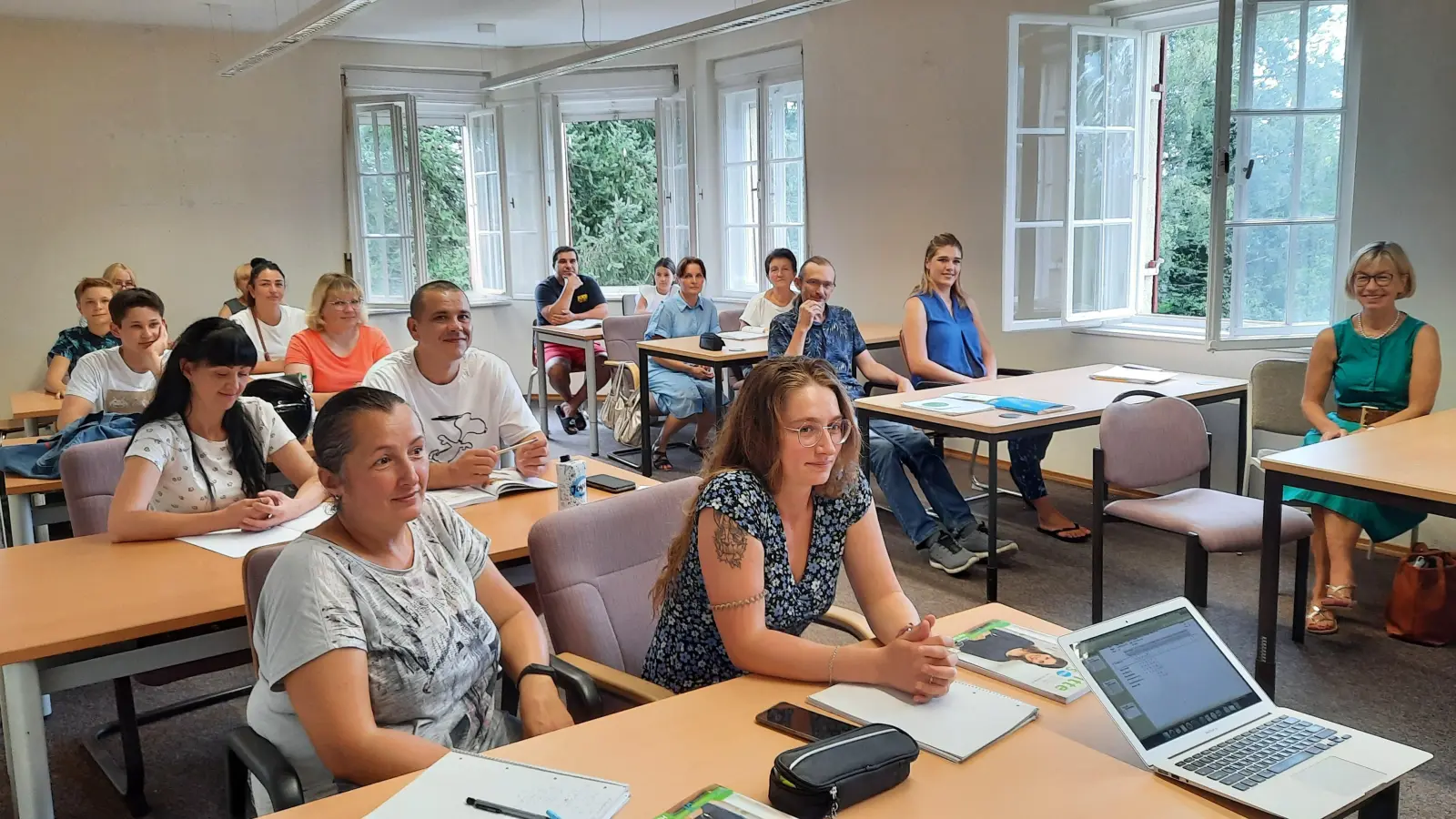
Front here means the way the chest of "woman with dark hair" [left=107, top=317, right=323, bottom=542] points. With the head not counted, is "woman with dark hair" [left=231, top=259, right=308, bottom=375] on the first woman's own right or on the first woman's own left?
on the first woman's own left

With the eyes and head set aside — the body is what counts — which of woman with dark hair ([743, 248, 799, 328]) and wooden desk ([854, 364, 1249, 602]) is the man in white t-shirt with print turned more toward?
the wooden desk

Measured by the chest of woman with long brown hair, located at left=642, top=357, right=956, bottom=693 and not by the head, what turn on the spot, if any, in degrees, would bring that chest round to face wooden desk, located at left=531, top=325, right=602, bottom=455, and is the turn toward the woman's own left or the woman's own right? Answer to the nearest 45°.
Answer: approximately 135° to the woman's own left

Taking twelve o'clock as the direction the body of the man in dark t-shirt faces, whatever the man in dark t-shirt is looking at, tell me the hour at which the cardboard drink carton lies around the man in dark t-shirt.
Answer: The cardboard drink carton is roughly at 12 o'clock from the man in dark t-shirt.

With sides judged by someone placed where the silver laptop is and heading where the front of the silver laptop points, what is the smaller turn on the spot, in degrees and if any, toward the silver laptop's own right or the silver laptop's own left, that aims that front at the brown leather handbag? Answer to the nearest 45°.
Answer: approximately 135° to the silver laptop's own left

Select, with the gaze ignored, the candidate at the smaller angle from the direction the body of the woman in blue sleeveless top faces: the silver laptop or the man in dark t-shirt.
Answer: the silver laptop
